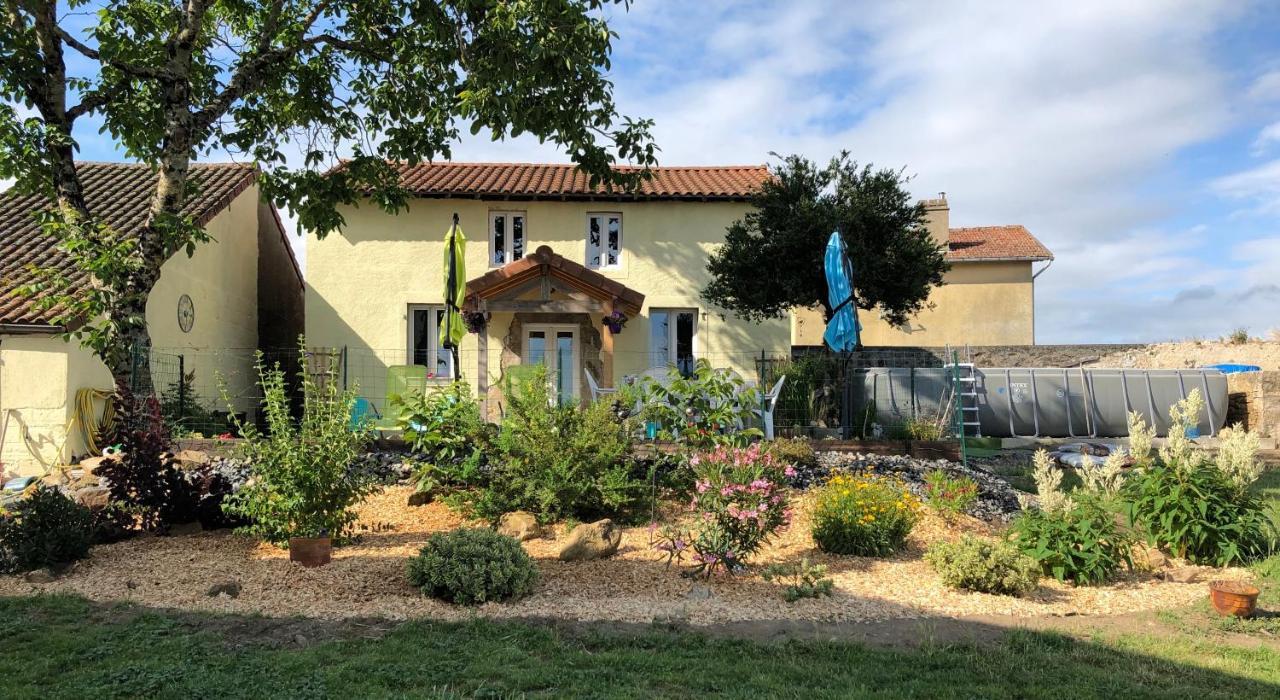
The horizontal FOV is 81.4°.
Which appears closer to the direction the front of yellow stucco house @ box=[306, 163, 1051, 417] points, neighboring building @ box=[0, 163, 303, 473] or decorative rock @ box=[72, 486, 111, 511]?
the decorative rock

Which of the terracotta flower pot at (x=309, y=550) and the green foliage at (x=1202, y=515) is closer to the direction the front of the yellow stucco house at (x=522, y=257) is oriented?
the terracotta flower pot

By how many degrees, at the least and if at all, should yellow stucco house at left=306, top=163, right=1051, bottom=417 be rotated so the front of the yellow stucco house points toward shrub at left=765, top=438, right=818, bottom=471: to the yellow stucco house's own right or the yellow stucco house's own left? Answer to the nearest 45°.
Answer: approximately 45° to the yellow stucco house's own left

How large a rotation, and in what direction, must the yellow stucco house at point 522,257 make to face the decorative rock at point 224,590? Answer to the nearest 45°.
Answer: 0° — it already faces it

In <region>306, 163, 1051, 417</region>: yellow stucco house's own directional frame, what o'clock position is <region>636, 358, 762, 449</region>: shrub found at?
The shrub is roughly at 11 o'clock from the yellow stucco house.

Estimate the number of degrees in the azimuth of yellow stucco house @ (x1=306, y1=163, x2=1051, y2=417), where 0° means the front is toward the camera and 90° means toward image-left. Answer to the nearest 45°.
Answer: approximately 0°

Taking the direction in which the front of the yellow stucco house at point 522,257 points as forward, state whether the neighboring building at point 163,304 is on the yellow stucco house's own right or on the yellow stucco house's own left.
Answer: on the yellow stucco house's own right

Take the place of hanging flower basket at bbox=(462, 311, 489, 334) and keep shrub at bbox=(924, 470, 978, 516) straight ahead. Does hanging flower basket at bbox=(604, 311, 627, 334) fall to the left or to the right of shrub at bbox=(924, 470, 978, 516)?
left

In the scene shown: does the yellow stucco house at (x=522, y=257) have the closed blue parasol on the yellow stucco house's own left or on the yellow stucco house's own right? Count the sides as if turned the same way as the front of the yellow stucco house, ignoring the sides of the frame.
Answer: on the yellow stucco house's own left
